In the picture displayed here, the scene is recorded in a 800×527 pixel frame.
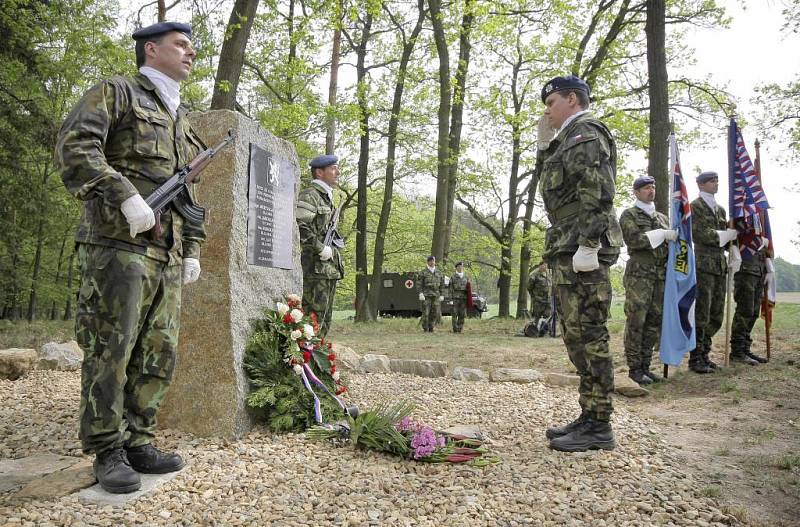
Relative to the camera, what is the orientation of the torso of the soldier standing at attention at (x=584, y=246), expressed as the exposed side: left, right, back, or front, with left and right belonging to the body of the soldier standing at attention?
left

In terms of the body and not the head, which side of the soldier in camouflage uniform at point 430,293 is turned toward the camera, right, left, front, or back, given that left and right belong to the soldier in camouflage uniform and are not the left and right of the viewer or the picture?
front

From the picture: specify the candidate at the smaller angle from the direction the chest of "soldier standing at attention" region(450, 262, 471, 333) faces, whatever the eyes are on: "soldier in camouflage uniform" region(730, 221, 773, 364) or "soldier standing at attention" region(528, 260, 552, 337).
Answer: the soldier in camouflage uniform

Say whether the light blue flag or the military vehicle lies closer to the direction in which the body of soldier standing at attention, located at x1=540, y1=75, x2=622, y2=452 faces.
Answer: the military vehicle

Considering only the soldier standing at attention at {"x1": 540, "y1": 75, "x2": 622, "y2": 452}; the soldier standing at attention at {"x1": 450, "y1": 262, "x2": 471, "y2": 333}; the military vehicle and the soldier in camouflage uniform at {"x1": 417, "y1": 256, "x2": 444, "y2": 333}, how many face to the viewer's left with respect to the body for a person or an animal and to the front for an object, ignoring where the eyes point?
1

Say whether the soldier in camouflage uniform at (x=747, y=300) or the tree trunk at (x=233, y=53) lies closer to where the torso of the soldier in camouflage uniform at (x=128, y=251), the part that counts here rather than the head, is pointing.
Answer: the soldier in camouflage uniform

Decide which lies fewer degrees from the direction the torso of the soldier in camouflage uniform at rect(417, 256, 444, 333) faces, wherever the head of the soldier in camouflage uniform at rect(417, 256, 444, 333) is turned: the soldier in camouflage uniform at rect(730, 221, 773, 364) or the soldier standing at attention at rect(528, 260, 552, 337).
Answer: the soldier in camouflage uniform

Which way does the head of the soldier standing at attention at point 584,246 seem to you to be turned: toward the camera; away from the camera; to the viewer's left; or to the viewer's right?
to the viewer's left

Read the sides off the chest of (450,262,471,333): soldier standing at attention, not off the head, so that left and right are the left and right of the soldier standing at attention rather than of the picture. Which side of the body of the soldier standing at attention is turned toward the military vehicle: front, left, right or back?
back

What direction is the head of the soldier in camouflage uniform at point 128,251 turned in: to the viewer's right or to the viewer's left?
to the viewer's right

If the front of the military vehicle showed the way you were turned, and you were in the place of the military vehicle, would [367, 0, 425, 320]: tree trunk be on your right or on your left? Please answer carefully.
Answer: on your right

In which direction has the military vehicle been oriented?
to the viewer's right

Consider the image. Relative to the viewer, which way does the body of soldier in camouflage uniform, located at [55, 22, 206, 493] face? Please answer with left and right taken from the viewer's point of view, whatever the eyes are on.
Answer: facing the viewer and to the right of the viewer

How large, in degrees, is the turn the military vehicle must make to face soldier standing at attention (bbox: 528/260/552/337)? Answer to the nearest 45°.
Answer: approximately 90° to its right
